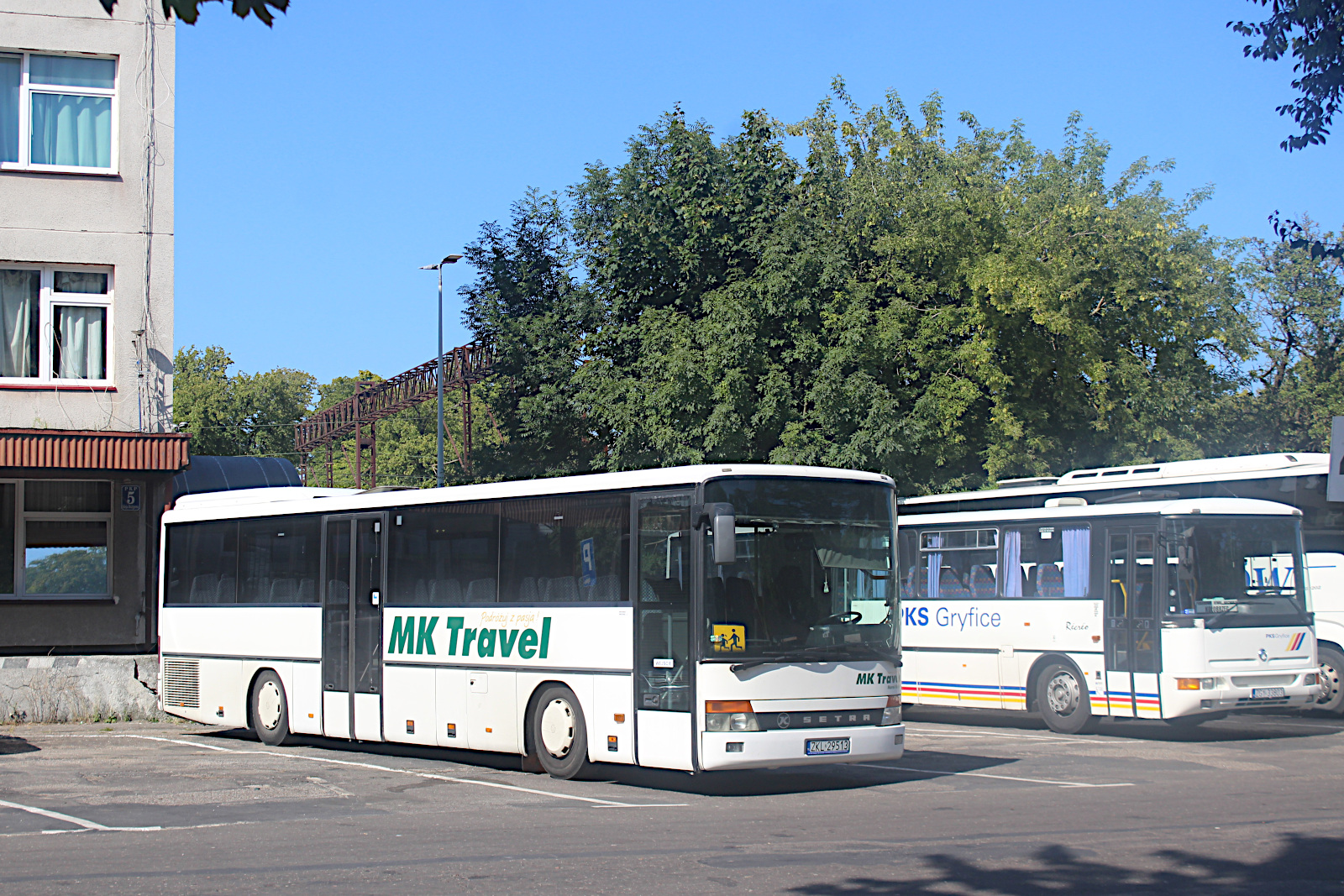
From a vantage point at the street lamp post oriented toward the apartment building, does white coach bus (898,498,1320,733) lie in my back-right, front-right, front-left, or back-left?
front-left

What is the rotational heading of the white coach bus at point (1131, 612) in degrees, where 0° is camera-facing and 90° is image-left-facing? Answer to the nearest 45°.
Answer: approximately 315°

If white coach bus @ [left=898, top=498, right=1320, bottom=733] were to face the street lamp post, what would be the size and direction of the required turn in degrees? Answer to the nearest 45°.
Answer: approximately 180°

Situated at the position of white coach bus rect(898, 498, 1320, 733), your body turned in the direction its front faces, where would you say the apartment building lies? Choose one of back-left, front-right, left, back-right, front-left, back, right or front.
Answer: back-right
